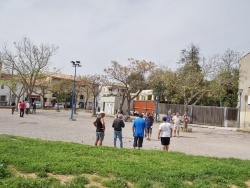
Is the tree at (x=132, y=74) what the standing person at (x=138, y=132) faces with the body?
yes

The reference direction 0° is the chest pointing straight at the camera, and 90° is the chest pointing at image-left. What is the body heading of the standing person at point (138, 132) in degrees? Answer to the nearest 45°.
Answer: approximately 180°

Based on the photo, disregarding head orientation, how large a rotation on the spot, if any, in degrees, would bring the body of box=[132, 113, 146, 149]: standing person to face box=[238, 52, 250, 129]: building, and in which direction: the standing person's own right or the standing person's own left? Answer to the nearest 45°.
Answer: approximately 45° to the standing person's own right

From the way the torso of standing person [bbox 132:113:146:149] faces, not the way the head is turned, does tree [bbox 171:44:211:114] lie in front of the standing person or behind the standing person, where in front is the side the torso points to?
in front
